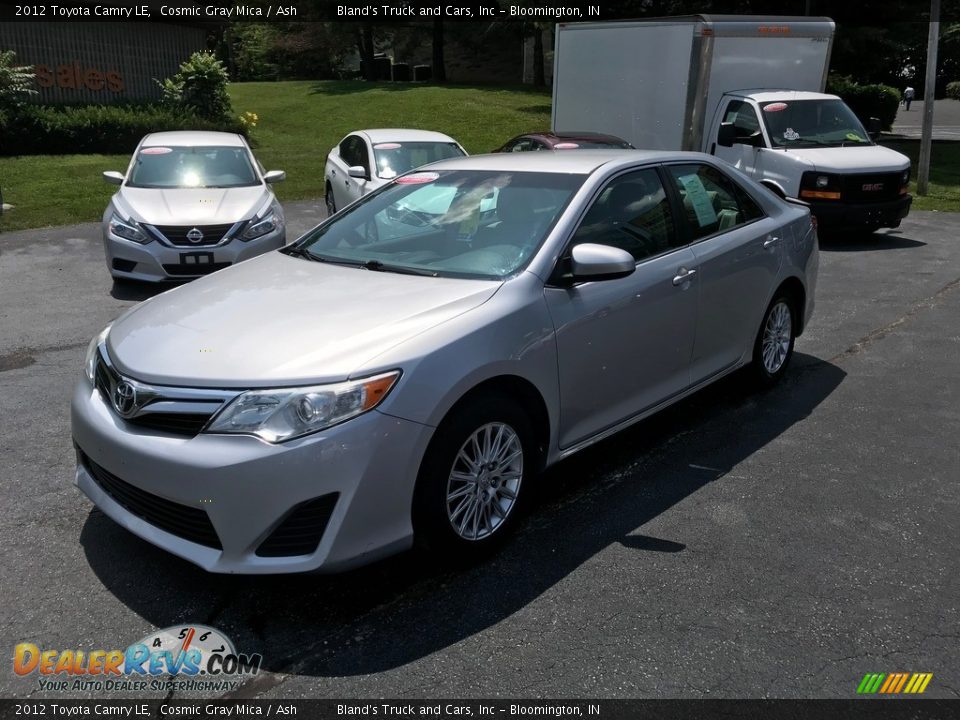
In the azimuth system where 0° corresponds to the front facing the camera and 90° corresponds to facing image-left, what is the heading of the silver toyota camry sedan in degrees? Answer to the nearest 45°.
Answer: approximately 45°

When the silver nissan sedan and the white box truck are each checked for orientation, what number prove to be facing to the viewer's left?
0

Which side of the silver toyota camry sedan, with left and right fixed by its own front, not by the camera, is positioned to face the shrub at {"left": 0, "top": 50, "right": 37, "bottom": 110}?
right

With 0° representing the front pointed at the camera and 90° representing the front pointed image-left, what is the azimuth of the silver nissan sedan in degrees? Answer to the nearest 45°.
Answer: approximately 0°

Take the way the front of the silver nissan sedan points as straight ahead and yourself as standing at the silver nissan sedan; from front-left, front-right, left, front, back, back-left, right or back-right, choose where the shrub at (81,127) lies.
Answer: back

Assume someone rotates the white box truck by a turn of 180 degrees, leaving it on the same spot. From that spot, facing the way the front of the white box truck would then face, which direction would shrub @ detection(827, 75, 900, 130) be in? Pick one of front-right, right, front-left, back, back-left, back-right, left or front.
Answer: front-right

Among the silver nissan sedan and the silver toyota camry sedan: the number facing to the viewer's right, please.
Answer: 0

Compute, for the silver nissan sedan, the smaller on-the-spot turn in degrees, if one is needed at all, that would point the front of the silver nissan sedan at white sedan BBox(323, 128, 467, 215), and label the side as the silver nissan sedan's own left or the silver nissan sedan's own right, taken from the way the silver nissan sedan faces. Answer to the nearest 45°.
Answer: approximately 135° to the silver nissan sedan's own left
